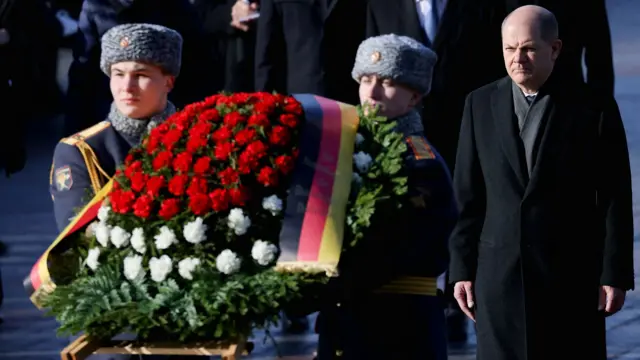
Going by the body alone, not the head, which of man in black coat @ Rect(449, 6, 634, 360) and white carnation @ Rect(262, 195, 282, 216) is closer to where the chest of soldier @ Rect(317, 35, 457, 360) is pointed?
the white carnation

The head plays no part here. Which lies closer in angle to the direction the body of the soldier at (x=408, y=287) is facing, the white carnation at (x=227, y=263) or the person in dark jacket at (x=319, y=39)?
the white carnation

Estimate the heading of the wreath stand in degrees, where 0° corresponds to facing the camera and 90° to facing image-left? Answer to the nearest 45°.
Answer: approximately 45°

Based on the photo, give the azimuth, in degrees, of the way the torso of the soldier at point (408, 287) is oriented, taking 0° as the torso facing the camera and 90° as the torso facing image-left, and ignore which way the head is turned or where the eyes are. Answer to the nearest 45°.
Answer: approximately 45°

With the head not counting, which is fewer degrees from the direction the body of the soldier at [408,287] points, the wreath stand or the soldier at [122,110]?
the wreath stand

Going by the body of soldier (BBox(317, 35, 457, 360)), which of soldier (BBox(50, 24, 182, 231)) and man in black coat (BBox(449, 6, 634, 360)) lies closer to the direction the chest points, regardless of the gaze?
the soldier
